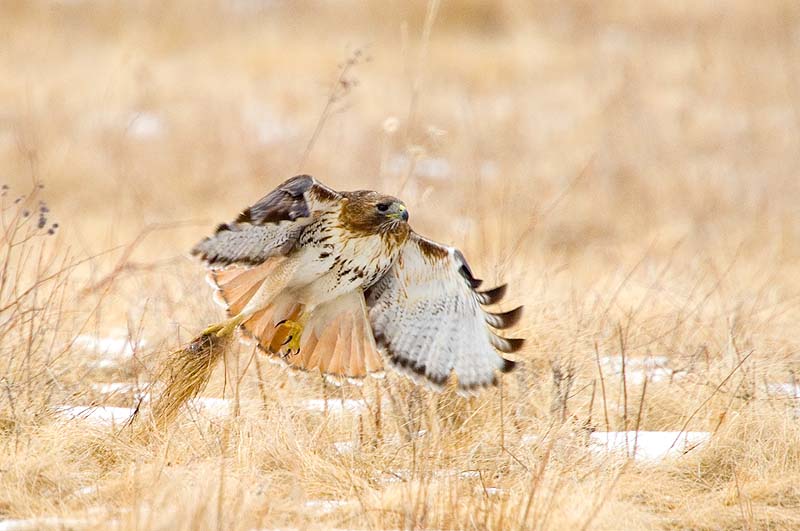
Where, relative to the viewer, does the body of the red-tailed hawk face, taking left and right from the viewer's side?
facing the viewer and to the right of the viewer

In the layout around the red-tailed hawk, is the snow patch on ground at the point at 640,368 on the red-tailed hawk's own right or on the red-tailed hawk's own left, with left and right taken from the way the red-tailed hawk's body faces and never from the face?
on the red-tailed hawk's own left

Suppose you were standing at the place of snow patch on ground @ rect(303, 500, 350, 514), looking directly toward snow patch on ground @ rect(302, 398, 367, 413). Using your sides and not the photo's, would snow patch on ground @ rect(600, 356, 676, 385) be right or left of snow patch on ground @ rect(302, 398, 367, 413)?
right

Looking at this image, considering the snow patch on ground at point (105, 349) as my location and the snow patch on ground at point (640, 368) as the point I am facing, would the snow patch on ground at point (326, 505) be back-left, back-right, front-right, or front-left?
front-right

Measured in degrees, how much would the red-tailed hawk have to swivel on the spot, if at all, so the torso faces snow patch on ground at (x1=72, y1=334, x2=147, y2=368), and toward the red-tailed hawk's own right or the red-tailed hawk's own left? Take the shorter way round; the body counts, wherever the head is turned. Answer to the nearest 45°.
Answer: approximately 180°
